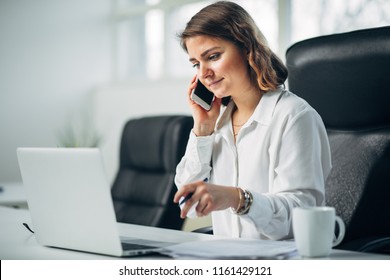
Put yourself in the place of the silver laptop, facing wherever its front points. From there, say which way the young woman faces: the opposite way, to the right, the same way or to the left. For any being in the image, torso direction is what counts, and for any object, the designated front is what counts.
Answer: the opposite way

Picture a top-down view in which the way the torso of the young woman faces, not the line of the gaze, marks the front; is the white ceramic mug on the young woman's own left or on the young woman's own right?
on the young woman's own left

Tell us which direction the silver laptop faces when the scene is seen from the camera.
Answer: facing away from the viewer and to the right of the viewer

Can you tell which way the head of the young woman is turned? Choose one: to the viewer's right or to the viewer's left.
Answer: to the viewer's left

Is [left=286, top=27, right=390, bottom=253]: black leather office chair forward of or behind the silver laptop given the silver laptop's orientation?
forward

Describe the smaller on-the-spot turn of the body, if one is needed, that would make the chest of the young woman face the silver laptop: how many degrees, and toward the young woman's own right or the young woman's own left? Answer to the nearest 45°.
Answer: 0° — they already face it

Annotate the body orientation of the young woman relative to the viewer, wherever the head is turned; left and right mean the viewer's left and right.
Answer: facing the viewer and to the left of the viewer

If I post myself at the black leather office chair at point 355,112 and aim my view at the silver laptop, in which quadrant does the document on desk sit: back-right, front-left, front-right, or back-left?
front-left

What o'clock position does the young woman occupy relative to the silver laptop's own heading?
The young woman is roughly at 12 o'clock from the silver laptop.
